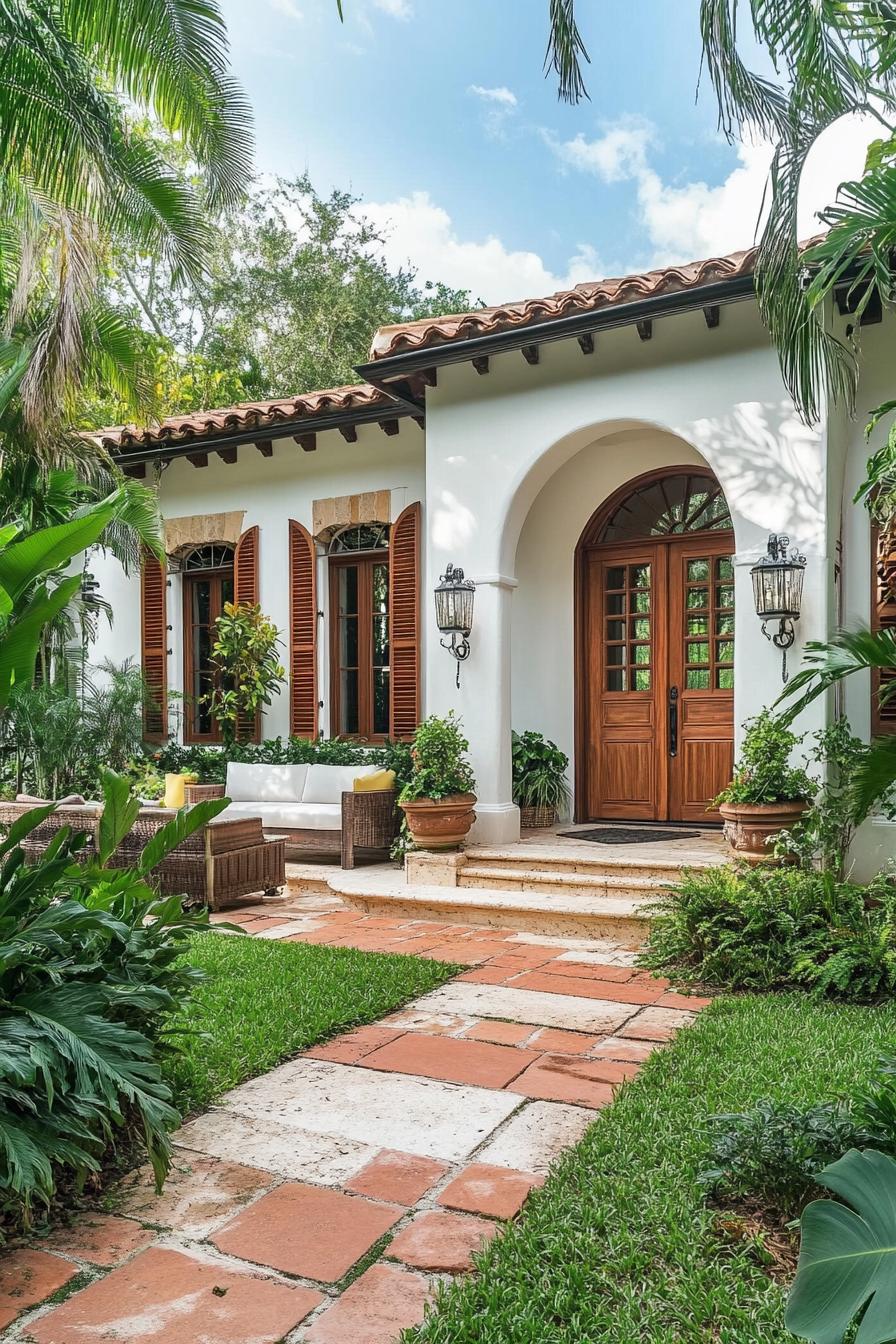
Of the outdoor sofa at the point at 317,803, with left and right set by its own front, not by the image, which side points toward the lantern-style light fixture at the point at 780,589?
left

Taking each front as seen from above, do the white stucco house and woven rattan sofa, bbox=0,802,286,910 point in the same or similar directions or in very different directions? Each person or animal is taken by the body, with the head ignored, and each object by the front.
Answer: very different directions

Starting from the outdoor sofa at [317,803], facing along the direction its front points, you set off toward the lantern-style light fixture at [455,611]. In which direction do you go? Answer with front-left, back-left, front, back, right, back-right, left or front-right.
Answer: left

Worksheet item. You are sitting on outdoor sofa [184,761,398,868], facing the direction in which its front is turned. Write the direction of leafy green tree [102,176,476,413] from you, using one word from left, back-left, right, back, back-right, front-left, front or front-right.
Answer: back-right

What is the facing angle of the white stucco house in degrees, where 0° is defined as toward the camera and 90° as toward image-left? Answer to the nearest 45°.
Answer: approximately 45°

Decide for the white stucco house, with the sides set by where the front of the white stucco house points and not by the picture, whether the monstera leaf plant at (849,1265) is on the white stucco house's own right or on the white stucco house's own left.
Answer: on the white stucco house's own left

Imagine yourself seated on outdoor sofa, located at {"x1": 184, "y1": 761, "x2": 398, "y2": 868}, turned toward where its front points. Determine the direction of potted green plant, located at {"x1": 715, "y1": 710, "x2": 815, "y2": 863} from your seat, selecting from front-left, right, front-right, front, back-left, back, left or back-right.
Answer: left

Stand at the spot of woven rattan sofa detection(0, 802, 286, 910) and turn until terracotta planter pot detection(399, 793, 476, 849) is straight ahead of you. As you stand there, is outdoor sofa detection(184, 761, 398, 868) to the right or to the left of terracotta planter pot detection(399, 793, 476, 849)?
left

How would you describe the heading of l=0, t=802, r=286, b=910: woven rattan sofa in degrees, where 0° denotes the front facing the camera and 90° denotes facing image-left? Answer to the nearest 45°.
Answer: approximately 225°

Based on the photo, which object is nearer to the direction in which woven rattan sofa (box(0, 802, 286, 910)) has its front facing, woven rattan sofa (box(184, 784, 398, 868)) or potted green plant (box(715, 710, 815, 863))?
the woven rattan sofa

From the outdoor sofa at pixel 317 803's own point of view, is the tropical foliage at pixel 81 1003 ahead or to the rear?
ahead

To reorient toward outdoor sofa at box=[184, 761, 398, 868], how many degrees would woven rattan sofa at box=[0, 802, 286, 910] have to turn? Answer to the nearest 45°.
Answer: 0° — it already faces it

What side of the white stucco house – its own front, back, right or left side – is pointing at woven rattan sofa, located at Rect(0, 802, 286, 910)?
front

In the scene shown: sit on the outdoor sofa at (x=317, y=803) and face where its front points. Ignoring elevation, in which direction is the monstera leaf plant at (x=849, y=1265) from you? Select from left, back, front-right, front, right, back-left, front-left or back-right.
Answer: front-left

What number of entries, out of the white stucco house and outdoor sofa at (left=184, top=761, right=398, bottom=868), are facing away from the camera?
0
